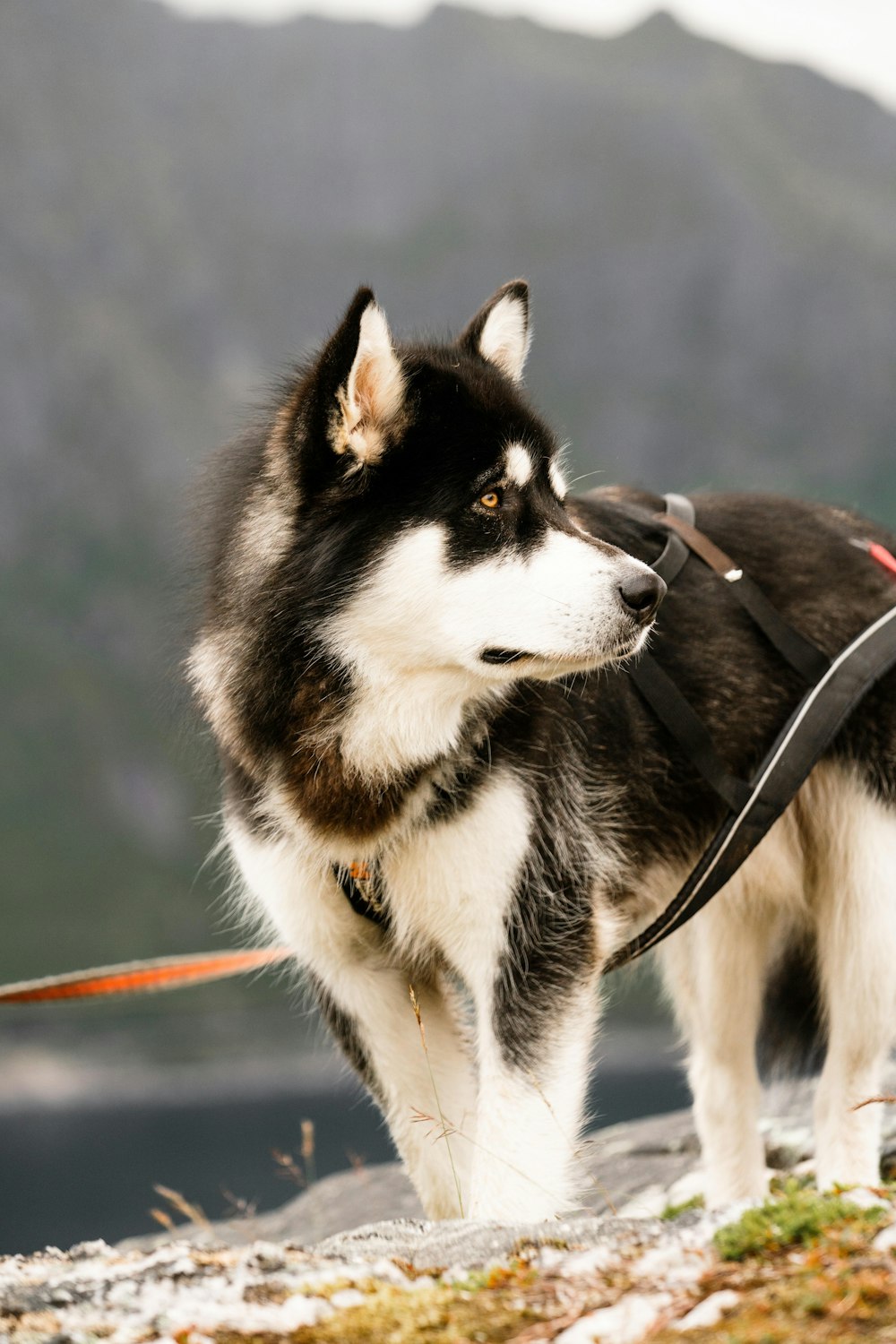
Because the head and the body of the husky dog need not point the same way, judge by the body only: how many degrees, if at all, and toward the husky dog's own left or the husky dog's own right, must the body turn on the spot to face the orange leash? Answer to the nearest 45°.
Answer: approximately 90° to the husky dog's own right

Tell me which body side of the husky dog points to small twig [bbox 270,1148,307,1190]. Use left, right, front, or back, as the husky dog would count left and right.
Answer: right

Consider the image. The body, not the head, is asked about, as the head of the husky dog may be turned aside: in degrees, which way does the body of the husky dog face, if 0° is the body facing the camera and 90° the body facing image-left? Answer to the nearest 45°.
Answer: approximately 45°
